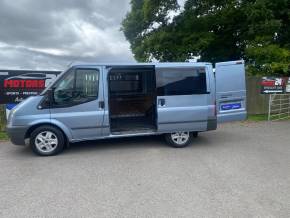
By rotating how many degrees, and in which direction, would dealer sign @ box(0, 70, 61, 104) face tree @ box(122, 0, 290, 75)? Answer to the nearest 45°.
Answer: approximately 90° to its left

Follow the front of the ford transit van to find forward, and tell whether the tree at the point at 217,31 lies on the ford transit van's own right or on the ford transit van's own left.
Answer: on the ford transit van's own right

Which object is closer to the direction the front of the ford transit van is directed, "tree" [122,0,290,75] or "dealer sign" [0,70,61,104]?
the dealer sign

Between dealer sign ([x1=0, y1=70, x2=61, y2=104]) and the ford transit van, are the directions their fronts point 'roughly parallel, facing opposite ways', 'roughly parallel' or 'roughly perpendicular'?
roughly perpendicular

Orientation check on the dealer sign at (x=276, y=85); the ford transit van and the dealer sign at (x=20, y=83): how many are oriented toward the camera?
2

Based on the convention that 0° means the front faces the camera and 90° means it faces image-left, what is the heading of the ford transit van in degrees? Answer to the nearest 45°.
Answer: approximately 90°

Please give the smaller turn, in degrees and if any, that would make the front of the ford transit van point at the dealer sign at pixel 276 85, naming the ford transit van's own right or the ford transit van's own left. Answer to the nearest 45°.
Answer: approximately 135° to the ford transit van's own right

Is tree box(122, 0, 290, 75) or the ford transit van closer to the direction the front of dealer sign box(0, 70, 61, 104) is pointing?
the ford transit van

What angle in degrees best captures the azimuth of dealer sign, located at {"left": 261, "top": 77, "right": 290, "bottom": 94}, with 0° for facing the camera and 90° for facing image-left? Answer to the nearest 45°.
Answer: approximately 0°

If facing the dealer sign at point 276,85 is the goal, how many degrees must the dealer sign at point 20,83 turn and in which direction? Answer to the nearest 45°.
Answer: approximately 90° to its left

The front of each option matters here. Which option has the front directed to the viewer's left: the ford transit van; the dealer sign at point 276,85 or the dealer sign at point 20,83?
the ford transit van
